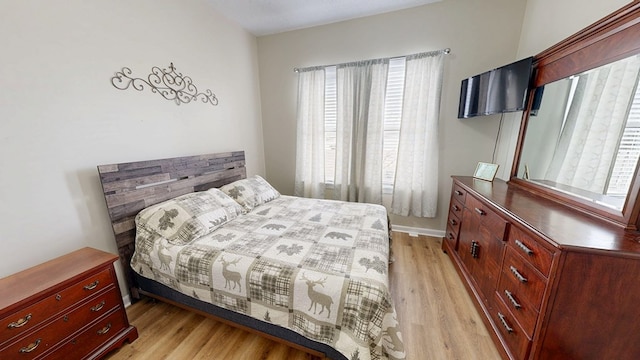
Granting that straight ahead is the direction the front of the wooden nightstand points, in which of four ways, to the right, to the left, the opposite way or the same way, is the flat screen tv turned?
the opposite way

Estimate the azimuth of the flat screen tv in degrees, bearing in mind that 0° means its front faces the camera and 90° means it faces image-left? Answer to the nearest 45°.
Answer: approximately 45°

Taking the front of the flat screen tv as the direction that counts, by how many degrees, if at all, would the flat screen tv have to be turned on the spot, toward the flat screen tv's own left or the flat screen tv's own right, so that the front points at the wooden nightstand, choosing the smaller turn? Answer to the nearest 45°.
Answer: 0° — it already faces it

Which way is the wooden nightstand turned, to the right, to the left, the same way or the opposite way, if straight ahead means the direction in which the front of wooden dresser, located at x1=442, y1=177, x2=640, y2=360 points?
the opposite way

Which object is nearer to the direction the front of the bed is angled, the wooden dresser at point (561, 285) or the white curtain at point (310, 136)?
the wooden dresser

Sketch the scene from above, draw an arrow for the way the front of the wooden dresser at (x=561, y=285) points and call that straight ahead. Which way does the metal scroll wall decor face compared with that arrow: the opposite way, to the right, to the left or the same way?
the opposite way

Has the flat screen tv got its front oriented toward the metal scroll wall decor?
yes
